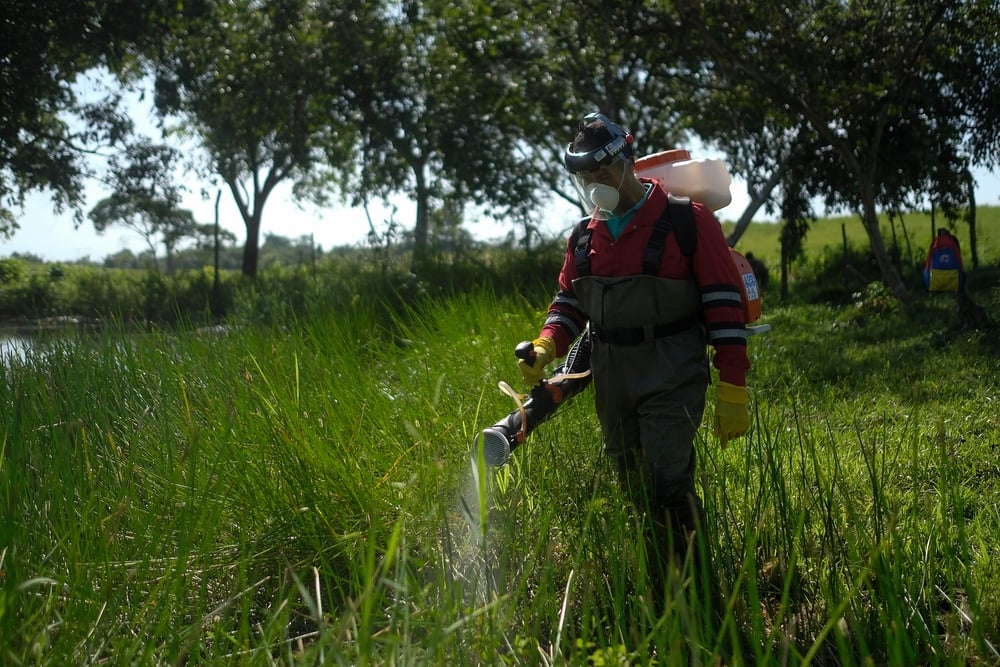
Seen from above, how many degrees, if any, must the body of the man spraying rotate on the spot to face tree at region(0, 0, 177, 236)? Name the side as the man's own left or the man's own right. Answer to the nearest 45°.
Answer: approximately 90° to the man's own right

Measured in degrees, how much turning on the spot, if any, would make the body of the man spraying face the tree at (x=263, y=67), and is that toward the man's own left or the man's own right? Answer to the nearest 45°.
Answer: approximately 90° to the man's own right

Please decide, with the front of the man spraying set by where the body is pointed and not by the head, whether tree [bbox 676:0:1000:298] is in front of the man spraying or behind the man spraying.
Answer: behind

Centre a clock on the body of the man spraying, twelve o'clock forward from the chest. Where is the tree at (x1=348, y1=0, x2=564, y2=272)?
The tree is roughly at 4 o'clock from the man spraying.

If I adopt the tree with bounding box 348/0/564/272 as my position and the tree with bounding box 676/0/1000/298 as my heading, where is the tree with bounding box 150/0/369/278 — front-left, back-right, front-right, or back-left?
back-right

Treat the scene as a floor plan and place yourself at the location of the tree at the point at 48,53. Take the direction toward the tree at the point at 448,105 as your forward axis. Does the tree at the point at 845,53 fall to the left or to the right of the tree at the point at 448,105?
right

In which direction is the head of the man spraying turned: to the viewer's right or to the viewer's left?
to the viewer's left

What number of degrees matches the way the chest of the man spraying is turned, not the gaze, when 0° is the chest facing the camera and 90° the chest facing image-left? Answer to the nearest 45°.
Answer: approximately 45°
